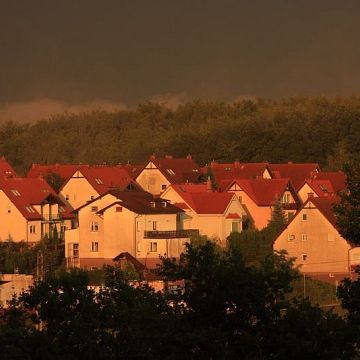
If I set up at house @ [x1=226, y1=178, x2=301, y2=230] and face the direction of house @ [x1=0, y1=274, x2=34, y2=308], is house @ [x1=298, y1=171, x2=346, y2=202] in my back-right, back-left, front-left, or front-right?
back-left

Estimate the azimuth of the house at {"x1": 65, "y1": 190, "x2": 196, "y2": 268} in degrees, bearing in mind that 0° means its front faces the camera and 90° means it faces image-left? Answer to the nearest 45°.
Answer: approximately 315°

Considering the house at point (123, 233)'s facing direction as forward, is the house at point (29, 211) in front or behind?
behind

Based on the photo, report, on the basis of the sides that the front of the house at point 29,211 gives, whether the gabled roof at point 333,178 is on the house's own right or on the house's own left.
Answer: on the house's own left

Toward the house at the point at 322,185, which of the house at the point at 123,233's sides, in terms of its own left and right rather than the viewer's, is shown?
left

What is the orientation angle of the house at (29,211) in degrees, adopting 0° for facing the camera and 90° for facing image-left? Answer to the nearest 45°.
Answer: approximately 315°

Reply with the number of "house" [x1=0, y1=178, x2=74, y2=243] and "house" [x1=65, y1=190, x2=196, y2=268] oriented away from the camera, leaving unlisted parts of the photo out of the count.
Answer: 0
